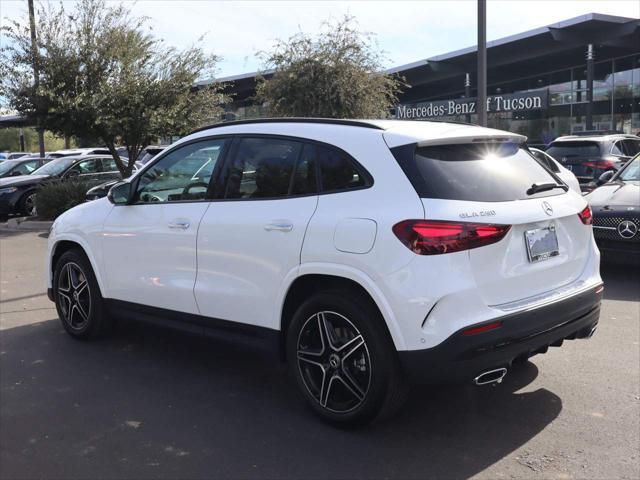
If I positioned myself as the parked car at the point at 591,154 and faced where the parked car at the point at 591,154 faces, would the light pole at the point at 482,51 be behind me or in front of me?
behind

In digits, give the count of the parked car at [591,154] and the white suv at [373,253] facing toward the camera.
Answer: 0

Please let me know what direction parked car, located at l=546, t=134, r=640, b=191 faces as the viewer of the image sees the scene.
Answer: facing away from the viewer and to the right of the viewer

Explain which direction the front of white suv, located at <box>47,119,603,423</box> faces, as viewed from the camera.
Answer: facing away from the viewer and to the left of the viewer
